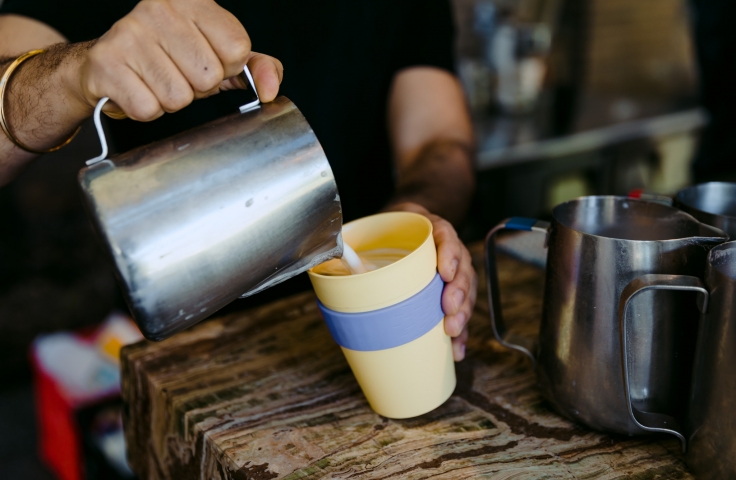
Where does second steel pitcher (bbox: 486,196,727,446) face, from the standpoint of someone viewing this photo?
facing to the right of the viewer

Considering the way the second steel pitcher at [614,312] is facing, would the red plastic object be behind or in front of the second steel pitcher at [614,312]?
behind
